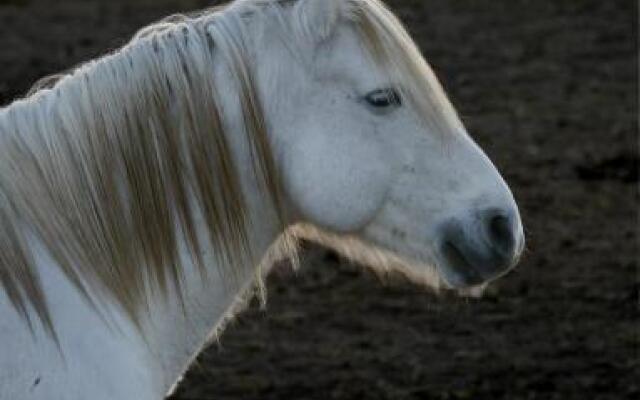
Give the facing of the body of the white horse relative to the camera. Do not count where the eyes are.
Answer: to the viewer's right
